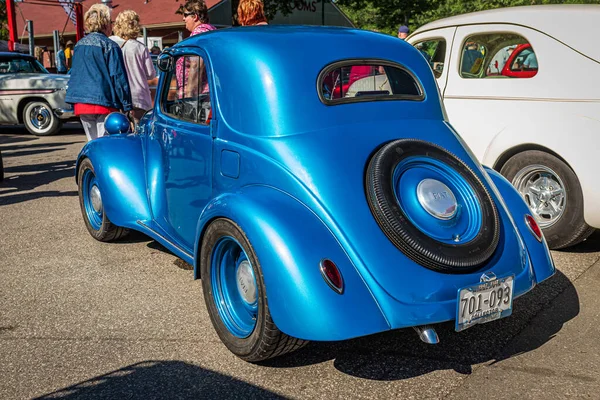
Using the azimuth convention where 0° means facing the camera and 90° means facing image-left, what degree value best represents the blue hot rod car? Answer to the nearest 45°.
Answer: approximately 135°

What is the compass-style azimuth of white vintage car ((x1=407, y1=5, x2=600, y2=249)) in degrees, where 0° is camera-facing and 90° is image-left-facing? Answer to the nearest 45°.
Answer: approximately 135°

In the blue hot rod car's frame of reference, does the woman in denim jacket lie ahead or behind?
ahead

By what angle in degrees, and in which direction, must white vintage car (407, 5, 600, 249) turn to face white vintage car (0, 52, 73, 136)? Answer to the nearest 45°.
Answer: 0° — it already faces it

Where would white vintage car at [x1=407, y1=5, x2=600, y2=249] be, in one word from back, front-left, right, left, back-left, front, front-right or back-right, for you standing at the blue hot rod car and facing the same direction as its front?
right

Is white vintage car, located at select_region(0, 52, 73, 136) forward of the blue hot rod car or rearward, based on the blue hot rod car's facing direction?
forward

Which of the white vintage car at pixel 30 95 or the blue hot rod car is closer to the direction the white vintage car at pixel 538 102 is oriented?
the white vintage car

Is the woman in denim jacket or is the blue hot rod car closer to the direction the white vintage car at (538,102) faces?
the woman in denim jacket
